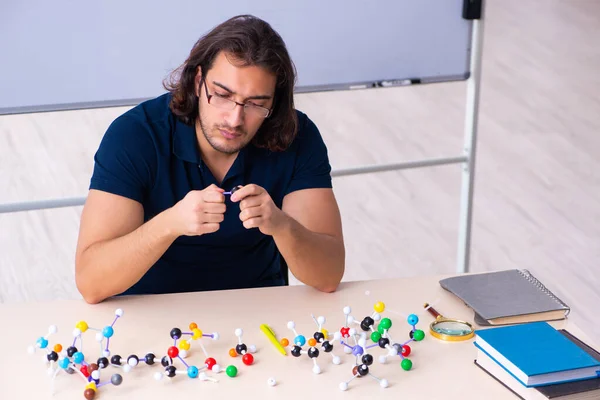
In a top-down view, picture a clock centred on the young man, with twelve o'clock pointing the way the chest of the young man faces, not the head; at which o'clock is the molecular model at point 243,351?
The molecular model is roughly at 12 o'clock from the young man.

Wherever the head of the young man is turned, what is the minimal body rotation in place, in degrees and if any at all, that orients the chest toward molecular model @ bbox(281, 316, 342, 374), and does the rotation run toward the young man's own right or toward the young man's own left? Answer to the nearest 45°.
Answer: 0° — they already face it

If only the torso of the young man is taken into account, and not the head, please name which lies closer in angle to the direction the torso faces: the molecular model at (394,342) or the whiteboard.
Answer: the molecular model

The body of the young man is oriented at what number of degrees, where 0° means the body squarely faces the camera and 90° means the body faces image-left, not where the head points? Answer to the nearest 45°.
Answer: approximately 0°

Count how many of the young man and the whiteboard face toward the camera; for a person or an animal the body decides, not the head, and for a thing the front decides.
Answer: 2

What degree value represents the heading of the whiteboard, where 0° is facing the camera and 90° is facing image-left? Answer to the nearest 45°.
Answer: approximately 0°

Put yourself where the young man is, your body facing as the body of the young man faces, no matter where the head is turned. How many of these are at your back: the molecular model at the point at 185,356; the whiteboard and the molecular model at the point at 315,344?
1

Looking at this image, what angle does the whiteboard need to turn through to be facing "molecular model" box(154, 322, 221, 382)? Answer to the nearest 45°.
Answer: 0° — it already faces it

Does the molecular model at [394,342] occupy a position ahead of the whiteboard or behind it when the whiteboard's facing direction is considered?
ahead

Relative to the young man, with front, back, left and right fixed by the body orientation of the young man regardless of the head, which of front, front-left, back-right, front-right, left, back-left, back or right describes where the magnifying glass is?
front-left

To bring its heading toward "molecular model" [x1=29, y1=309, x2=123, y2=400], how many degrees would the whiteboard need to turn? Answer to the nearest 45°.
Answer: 0° — it already faces it
